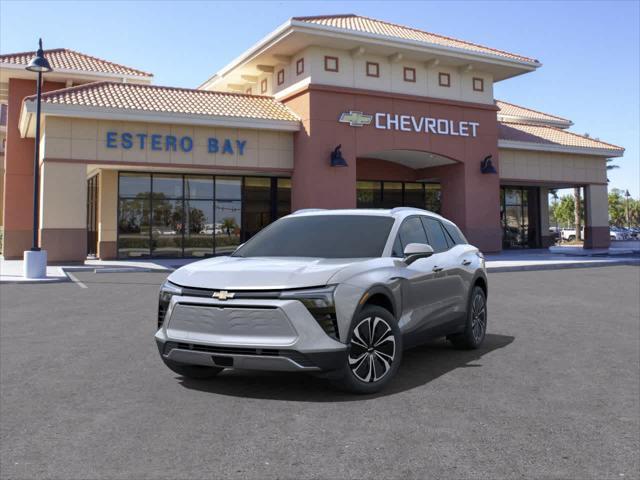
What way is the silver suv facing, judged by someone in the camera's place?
facing the viewer and to the left of the viewer

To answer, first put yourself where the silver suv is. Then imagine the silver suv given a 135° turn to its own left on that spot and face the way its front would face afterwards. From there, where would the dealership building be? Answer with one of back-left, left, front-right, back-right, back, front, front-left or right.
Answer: left
